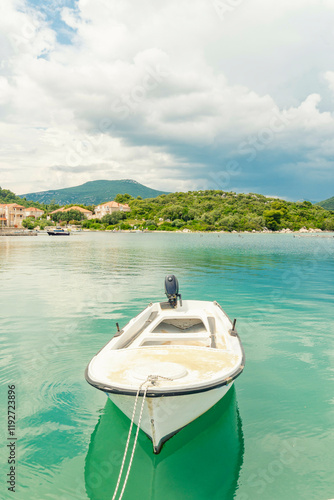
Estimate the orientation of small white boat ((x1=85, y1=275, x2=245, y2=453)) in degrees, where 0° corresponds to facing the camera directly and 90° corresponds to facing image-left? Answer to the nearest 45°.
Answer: approximately 0°
